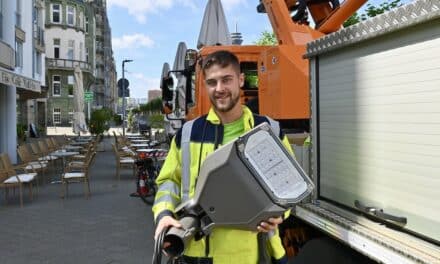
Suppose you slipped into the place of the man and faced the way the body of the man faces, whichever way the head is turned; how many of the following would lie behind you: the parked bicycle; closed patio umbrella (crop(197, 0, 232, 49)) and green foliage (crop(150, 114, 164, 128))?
3

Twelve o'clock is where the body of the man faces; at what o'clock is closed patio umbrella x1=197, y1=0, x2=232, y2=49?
The closed patio umbrella is roughly at 6 o'clock from the man.

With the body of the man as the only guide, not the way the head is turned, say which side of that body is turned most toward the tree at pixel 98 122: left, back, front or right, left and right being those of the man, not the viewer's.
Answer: back

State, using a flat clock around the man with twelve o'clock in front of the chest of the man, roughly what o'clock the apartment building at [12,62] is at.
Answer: The apartment building is roughly at 5 o'clock from the man.

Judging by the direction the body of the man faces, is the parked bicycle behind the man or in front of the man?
behind

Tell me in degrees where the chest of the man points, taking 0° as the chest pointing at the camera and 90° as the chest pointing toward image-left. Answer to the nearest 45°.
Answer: approximately 0°

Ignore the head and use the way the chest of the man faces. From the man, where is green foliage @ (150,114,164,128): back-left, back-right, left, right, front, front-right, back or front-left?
back
